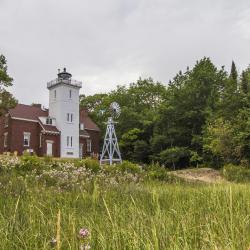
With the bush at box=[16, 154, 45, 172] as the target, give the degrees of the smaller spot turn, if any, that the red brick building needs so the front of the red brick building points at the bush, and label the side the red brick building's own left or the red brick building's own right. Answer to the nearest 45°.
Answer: approximately 45° to the red brick building's own right

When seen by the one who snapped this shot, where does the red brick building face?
facing the viewer and to the right of the viewer

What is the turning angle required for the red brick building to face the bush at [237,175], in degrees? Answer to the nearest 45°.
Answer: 0° — it already faces it
